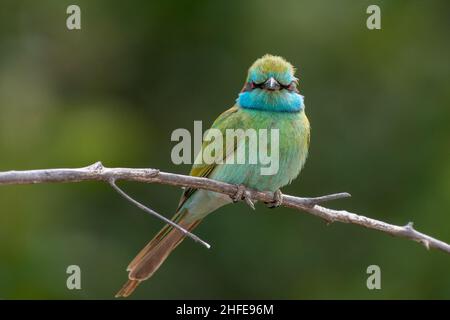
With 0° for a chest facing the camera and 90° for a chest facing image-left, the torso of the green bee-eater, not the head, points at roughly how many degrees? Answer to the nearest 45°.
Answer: approximately 315°
